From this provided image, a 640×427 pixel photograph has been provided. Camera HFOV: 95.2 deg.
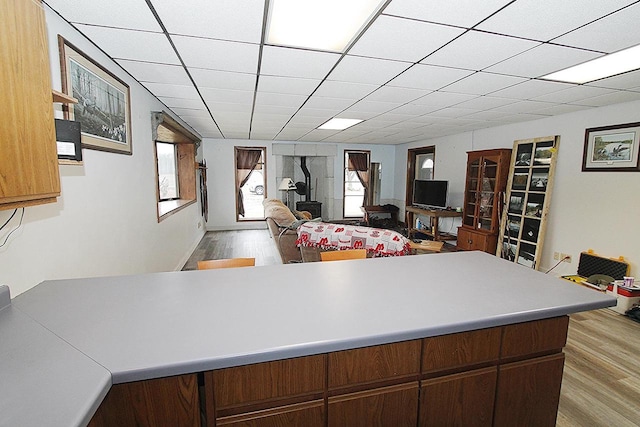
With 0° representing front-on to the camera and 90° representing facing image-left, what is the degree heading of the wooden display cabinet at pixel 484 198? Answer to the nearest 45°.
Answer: approximately 45°

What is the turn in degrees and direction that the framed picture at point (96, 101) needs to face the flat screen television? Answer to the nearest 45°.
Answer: approximately 45° to its left

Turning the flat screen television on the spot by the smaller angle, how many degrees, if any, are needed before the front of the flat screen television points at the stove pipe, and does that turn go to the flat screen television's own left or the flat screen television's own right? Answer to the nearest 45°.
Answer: approximately 45° to the flat screen television's own right

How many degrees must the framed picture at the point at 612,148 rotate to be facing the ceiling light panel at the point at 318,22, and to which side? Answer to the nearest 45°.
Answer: approximately 45° to its left

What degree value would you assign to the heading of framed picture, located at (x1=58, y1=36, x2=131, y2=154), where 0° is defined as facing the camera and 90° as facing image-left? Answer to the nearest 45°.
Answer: approximately 315°

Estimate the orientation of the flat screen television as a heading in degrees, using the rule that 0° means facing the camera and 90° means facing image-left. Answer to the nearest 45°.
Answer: approximately 45°

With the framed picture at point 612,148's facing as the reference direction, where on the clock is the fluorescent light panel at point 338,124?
The fluorescent light panel is roughly at 1 o'clock from the framed picture.

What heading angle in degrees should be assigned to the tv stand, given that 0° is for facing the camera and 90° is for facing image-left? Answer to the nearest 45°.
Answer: approximately 45°

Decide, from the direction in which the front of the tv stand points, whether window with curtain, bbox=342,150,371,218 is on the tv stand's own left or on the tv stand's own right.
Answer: on the tv stand's own right

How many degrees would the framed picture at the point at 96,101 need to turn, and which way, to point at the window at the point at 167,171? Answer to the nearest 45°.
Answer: approximately 135° to its left
